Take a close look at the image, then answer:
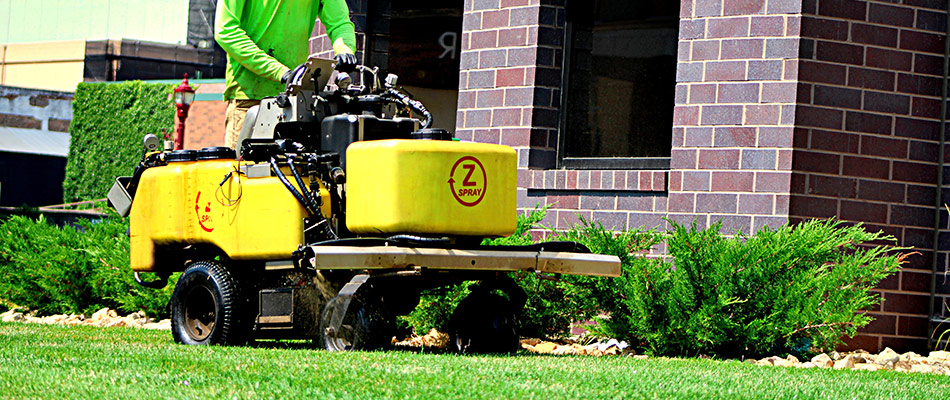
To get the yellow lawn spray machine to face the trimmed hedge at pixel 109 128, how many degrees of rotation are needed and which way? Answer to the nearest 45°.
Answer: approximately 135° to its left

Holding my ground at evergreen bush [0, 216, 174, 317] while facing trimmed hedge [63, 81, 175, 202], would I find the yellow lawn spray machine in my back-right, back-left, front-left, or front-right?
back-right

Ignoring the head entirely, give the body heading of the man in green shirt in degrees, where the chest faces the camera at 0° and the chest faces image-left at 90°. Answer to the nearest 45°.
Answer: approximately 315°

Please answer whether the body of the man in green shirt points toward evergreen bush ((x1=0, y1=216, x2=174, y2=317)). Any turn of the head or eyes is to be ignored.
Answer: no

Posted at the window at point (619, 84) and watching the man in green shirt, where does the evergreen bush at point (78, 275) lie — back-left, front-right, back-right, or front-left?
front-right

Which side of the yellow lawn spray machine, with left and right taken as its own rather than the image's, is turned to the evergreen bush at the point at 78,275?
back

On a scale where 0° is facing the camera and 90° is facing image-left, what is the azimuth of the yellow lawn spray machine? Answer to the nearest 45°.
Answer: approximately 315°

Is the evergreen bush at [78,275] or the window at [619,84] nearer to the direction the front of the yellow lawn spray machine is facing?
the window

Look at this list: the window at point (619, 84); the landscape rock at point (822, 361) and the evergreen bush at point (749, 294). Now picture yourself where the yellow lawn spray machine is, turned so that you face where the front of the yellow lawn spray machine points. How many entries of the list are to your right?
0

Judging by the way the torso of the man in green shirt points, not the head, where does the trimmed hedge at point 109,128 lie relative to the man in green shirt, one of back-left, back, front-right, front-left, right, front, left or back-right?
back-left

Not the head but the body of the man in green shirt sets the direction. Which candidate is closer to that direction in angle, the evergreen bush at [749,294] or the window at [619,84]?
the evergreen bush
